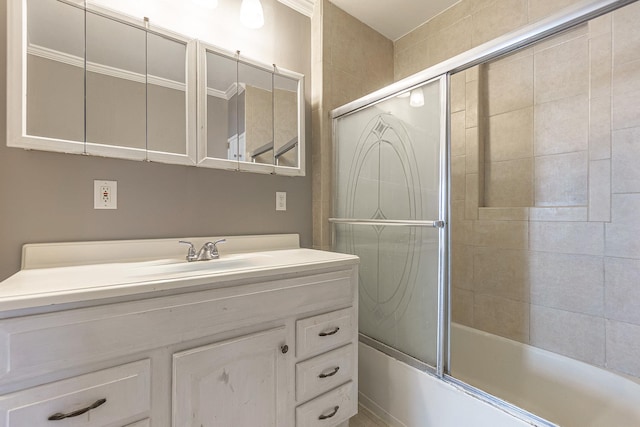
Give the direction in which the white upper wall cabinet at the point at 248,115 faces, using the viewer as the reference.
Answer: facing the viewer and to the right of the viewer

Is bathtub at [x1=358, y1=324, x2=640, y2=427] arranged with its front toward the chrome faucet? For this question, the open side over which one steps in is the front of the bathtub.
yes

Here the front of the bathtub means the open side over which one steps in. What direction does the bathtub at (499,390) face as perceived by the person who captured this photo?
facing the viewer and to the left of the viewer

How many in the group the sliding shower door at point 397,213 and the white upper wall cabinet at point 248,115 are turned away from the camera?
0

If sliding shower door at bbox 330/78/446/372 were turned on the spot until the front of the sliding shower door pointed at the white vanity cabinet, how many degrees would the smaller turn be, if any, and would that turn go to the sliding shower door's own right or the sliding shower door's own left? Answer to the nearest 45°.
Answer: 0° — it already faces it
